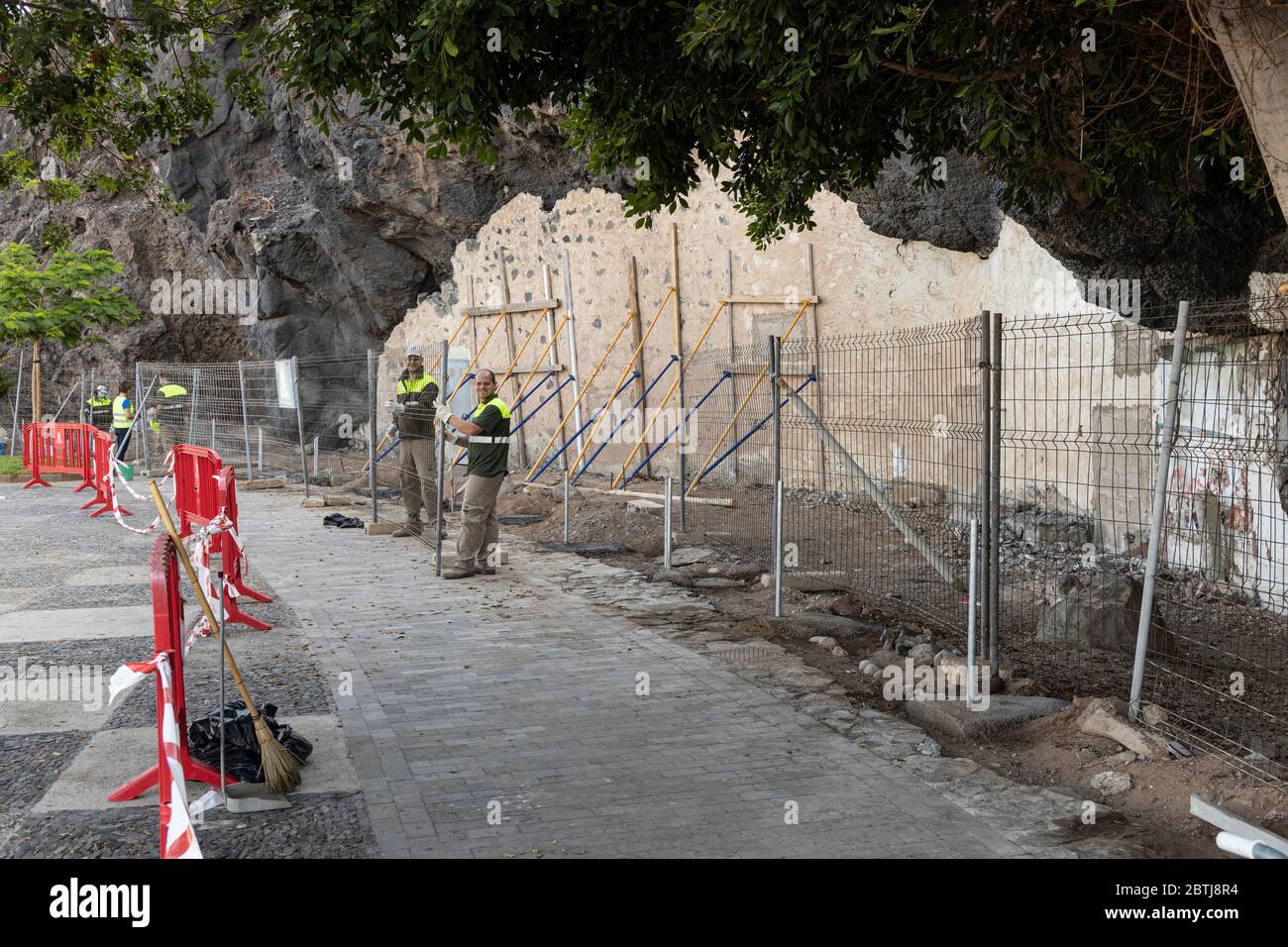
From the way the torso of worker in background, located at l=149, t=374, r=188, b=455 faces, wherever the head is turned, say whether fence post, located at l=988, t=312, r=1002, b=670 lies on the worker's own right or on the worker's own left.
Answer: on the worker's own left

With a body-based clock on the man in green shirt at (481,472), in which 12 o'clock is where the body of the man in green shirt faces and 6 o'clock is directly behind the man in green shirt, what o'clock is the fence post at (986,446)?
The fence post is roughly at 8 o'clock from the man in green shirt.

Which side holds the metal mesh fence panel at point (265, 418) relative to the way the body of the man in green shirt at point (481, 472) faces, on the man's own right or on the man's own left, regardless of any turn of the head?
on the man's own right

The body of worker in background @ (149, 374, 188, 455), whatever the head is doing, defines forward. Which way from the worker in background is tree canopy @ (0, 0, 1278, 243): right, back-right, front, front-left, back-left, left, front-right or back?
left
